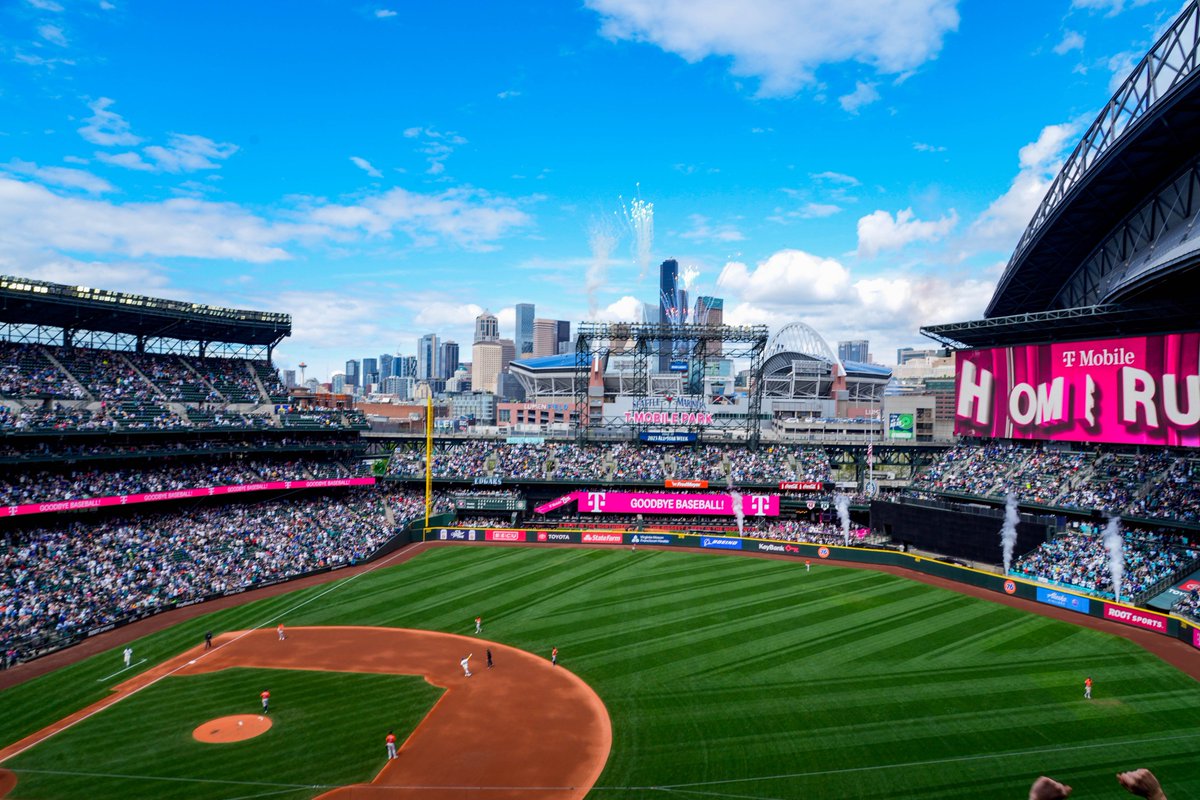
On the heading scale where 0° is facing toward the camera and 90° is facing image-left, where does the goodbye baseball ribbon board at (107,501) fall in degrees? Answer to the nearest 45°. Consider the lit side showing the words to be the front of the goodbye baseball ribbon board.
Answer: approximately 315°
